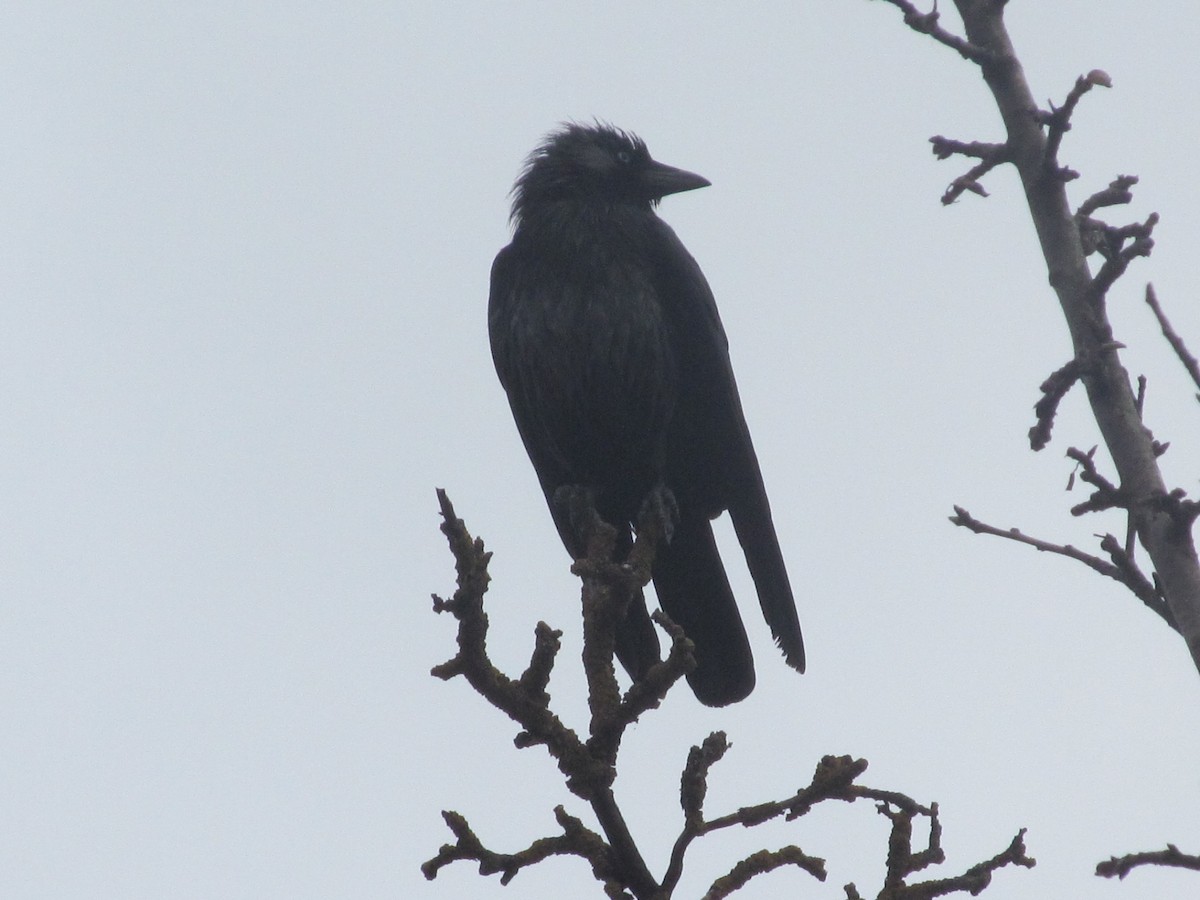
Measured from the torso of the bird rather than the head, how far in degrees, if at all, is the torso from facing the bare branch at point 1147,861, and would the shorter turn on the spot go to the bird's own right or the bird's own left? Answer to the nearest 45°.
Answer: approximately 45° to the bird's own left

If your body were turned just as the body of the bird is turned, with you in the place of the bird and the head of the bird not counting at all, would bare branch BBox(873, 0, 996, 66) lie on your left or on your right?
on your left

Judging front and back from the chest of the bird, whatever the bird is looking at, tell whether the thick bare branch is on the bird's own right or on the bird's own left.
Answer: on the bird's own left

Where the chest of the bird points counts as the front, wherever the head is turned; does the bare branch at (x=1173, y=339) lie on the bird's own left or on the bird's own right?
on the bird's own left

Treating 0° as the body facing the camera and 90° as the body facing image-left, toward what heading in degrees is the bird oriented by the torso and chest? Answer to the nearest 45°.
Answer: approximately 45°
